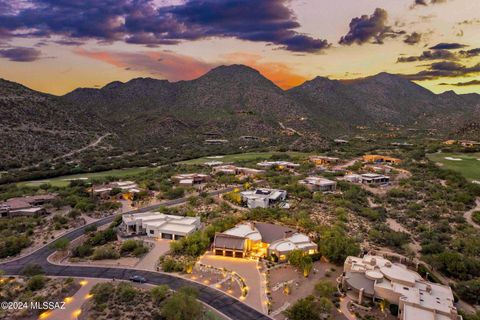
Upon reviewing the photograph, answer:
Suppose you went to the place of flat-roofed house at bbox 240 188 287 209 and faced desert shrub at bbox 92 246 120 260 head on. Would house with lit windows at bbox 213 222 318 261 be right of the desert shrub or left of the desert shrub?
left

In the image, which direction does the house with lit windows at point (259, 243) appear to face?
toward the camera

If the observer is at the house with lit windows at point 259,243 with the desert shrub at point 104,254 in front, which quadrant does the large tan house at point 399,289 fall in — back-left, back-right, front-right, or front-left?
back-left

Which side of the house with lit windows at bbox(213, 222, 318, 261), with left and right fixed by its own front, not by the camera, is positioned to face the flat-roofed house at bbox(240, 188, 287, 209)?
back

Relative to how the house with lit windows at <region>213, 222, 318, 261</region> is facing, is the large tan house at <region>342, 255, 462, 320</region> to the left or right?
on its left

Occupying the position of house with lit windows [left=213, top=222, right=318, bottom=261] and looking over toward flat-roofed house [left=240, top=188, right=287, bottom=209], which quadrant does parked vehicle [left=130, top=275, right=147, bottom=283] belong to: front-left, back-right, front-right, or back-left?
back-left

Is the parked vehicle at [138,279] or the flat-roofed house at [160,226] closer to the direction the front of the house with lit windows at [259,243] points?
the parked vehicle

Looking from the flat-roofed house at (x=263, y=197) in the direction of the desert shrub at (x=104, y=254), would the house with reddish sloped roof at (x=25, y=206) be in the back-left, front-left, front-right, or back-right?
front-right

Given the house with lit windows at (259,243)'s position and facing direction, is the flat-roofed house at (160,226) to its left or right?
on its right

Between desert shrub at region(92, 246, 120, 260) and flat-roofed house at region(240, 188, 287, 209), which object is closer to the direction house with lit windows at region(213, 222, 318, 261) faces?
the desert shrub

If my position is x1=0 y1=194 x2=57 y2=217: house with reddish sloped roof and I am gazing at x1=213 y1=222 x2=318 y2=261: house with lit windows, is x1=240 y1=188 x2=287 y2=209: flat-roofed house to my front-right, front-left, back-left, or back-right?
front-left

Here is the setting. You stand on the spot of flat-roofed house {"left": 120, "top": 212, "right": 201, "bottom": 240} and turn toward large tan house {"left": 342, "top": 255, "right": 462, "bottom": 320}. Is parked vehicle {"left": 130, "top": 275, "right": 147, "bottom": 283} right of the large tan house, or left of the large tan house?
right

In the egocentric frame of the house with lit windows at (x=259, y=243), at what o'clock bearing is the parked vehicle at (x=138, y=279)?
The parked vehicle is roughly at 2 o'clock from the house with lit windows.

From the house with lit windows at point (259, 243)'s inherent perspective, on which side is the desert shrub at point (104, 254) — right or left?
on its right

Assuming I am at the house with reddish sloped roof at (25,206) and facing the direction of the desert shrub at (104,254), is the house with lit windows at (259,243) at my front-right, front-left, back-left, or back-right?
front-left
